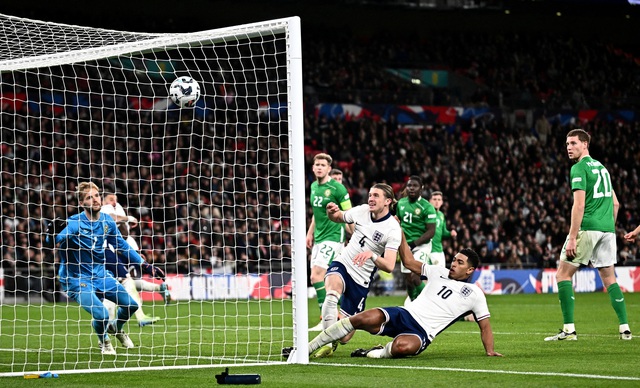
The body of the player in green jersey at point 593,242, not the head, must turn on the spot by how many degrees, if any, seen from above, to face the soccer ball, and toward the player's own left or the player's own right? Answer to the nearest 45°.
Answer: approximately 45° to the player's own left

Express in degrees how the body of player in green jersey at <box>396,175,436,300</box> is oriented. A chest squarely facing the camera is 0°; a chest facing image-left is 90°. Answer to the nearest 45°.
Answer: approximately 45°

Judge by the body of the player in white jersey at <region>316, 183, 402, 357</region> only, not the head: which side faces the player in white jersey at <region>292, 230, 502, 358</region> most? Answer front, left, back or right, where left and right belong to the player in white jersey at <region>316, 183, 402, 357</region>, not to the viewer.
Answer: left

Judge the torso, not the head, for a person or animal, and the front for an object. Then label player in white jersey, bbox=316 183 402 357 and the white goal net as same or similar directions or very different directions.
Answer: very different directions

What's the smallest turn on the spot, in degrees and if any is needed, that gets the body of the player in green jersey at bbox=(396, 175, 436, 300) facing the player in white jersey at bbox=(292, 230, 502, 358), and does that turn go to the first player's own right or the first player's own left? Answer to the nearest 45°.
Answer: approximately 45° to the first player's own left

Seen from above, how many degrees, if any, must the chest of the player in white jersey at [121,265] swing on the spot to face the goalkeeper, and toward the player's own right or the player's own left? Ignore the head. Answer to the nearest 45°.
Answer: approximately 45° to the player's own right
